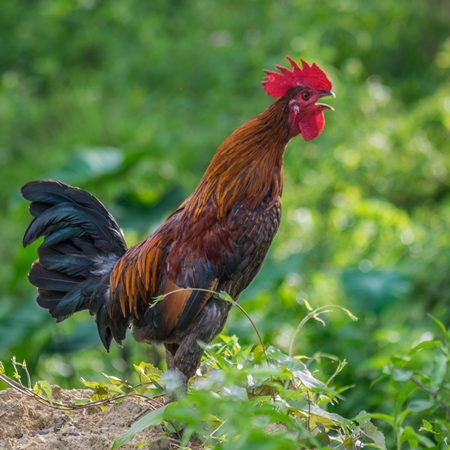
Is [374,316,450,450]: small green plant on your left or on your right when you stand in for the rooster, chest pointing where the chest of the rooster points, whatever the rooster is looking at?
on your right

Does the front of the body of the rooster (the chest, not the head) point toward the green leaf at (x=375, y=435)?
no

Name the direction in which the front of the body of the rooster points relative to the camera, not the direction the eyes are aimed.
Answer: to the viewer's right
